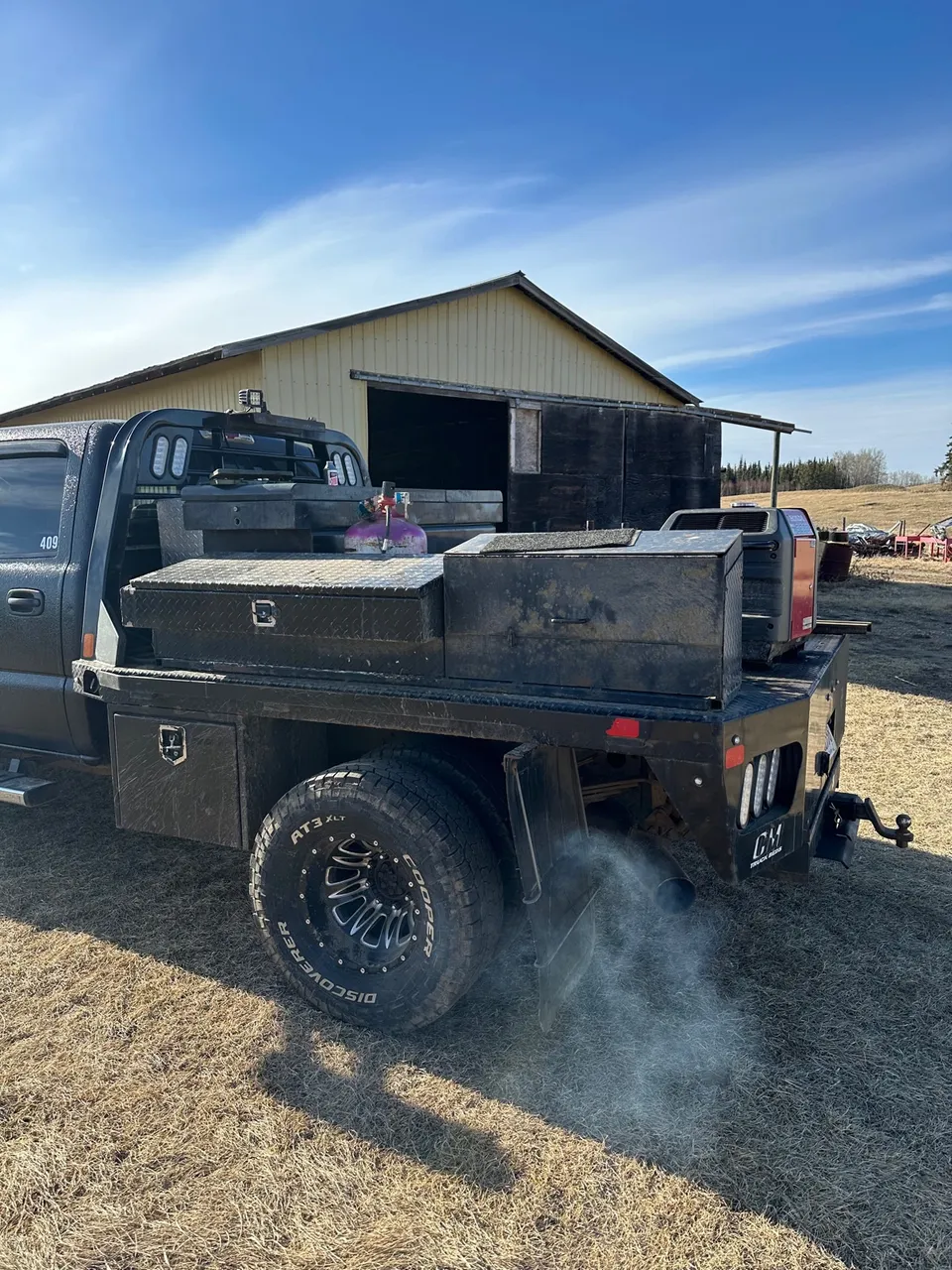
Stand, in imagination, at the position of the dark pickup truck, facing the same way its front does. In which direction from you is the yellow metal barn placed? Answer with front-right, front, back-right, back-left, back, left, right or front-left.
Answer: front-right

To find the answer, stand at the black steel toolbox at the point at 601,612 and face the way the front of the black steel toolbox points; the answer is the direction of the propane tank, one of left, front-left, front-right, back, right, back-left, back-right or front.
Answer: back-right

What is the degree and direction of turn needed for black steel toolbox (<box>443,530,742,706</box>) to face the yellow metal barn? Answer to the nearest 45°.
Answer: approximately 180°

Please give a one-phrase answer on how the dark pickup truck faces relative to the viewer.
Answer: facing away from the viewer and to the left of the viewer

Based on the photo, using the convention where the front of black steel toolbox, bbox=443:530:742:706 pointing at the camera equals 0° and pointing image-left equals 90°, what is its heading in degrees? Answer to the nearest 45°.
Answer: approximately 0°
